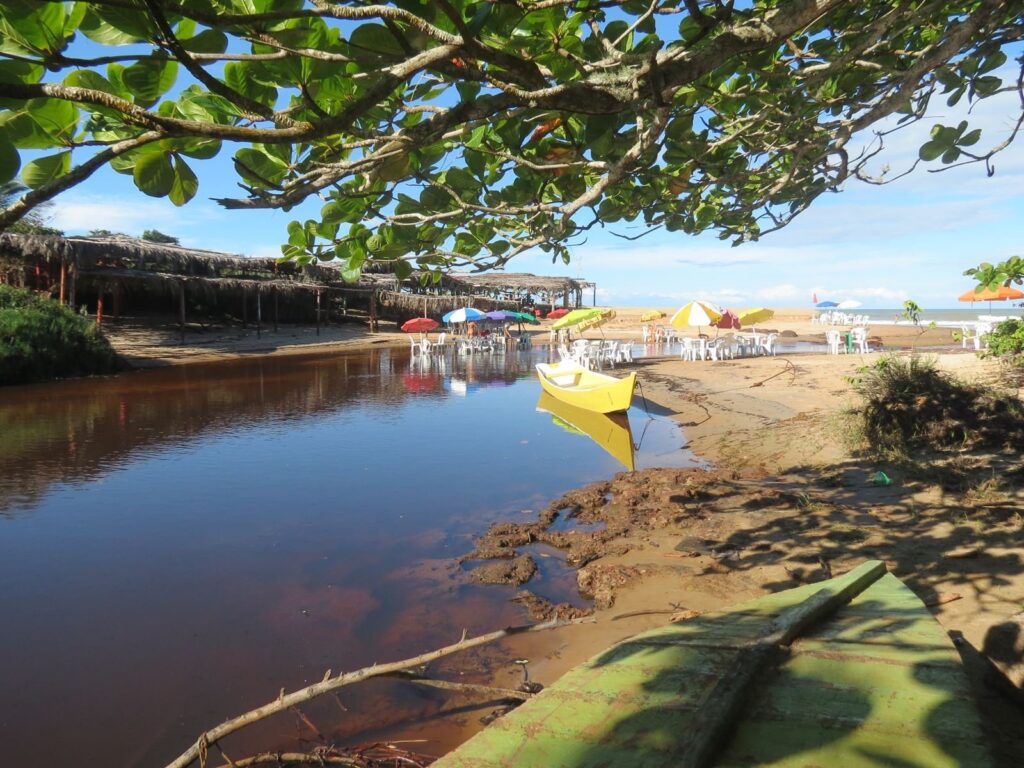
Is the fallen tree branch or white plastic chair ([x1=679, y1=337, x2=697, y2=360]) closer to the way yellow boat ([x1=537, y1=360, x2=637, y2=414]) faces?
the fallen tree branch
